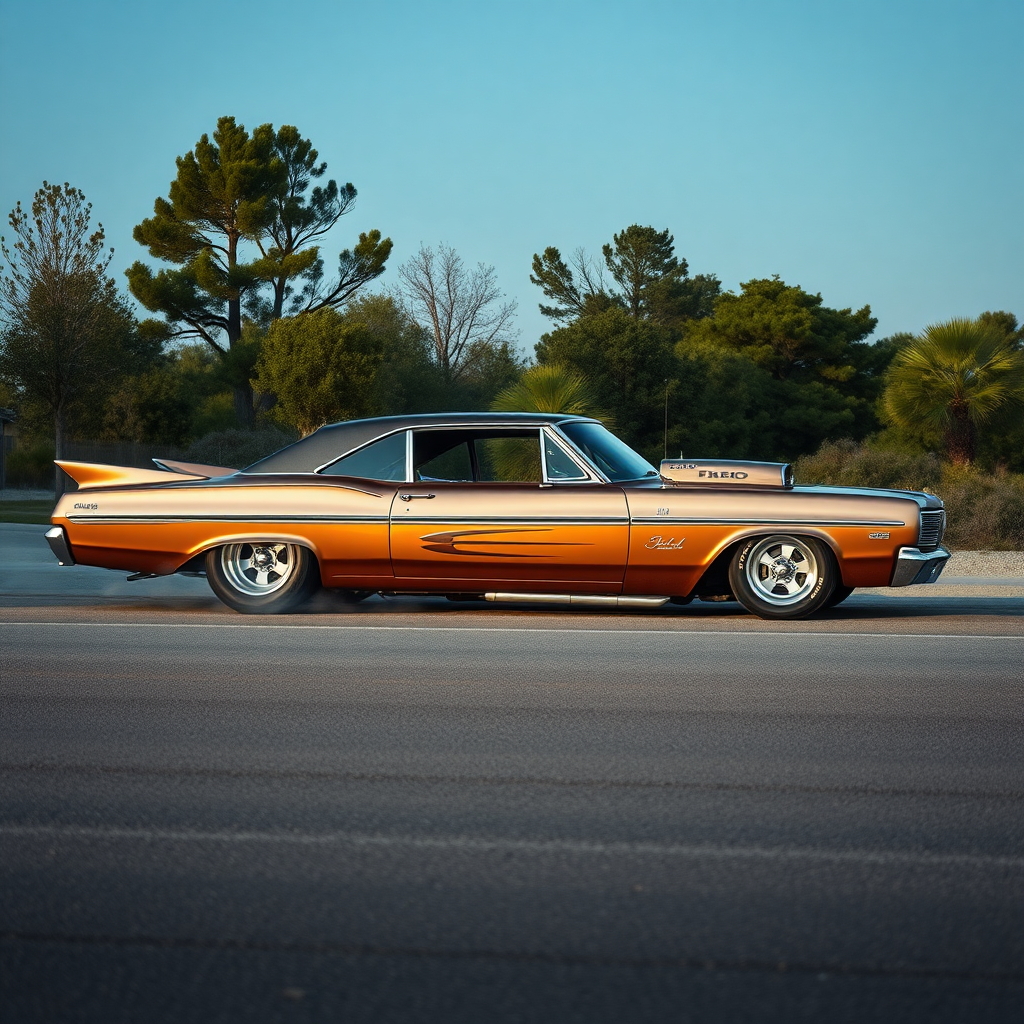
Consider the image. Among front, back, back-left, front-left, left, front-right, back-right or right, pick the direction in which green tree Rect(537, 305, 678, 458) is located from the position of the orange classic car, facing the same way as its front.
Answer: left

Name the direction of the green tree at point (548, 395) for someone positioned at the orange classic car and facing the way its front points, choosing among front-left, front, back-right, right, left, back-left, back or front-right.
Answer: left

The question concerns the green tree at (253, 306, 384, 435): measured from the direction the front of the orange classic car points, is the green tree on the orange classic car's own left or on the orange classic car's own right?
on the orange classic car's own left

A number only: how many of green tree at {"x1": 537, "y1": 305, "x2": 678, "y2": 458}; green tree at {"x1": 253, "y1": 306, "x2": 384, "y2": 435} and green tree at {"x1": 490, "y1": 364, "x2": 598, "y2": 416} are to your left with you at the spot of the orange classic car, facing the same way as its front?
3

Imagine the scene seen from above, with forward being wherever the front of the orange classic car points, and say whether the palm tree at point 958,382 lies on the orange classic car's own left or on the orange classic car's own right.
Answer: on the orange classic car's own left

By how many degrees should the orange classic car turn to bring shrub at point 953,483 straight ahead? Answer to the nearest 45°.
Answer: approximately 45° to its left

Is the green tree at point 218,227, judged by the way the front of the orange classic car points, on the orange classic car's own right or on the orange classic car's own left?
on the orange classic car's own left

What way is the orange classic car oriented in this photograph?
to the viewer's right

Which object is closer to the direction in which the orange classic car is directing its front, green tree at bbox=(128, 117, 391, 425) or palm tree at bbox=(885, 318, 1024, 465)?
the palm tree

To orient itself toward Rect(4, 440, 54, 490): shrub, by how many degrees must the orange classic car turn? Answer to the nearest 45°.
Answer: approximately 135° to its left
